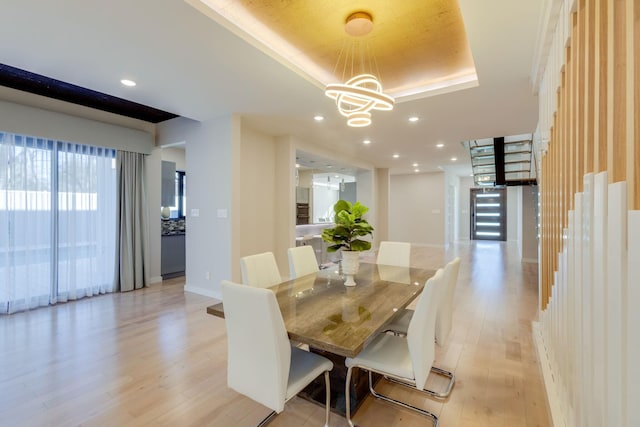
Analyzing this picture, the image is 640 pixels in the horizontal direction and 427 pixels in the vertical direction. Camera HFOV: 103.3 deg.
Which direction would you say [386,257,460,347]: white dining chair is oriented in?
to the viewer's left

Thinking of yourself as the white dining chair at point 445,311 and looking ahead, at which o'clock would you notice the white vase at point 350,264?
The white vase is roughly at 12 o'clock from the white dining chair.

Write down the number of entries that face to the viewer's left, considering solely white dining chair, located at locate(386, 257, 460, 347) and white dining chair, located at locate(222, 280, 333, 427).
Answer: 1

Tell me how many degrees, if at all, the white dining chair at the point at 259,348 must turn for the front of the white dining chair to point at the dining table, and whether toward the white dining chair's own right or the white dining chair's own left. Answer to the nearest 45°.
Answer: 0° — it already faces it

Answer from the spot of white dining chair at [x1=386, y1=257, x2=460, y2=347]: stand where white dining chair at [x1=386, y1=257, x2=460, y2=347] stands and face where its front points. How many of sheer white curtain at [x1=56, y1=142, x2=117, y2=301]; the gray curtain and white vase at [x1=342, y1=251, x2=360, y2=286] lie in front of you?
3

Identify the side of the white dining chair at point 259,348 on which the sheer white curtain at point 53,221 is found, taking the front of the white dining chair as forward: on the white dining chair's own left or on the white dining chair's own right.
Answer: on the white dining chair's own left

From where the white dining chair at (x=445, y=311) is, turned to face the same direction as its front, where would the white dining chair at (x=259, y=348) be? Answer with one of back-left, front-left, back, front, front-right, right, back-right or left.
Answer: front-left

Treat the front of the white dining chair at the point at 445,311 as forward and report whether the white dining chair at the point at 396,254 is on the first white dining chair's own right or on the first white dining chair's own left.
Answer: on the first white dining chair's own right

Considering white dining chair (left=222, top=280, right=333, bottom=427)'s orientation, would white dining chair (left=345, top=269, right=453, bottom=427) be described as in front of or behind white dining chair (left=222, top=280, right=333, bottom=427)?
in front

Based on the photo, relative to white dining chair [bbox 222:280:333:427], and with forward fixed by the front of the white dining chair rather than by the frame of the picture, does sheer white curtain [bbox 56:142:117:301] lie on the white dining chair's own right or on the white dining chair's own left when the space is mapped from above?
on the white dining chair's own left

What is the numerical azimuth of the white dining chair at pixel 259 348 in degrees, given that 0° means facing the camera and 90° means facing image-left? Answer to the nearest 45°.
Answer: approximately 225°
